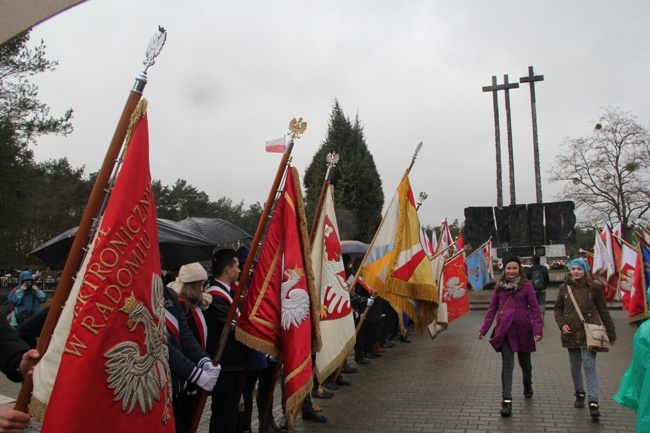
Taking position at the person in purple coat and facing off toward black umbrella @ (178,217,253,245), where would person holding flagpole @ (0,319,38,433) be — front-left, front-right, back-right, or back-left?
front-left

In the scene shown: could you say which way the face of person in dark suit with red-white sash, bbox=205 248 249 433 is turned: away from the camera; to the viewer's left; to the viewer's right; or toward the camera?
to the viewer's right

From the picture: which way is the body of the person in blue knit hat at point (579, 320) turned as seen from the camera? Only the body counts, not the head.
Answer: toward the camera

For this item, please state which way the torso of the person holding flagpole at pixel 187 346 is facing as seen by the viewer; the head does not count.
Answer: to the viewer's right

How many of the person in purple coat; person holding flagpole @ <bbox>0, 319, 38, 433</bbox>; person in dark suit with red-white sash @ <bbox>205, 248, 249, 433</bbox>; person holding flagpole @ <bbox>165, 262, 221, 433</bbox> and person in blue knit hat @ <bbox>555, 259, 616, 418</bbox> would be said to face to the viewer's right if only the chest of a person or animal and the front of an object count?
3

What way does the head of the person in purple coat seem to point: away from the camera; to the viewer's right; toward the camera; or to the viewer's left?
toward the camera

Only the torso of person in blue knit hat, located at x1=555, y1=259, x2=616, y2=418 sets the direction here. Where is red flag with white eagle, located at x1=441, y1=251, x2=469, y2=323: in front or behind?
behind

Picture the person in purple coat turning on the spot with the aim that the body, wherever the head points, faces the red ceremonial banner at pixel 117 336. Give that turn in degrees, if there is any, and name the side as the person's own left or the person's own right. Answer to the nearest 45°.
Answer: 0° — they already face it

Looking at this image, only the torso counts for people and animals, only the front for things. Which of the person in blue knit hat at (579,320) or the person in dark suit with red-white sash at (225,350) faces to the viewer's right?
the person in dark suit with red-white sash

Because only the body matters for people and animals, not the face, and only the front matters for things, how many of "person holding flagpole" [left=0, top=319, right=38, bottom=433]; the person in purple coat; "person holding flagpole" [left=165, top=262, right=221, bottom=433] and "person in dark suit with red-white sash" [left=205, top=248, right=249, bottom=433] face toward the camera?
1

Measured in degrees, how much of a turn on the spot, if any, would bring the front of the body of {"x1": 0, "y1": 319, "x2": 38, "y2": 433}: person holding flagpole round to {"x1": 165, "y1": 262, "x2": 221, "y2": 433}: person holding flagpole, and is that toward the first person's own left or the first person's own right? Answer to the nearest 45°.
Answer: approximately 45° to the first person's own left

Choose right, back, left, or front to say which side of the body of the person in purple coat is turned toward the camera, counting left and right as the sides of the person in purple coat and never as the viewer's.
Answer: front

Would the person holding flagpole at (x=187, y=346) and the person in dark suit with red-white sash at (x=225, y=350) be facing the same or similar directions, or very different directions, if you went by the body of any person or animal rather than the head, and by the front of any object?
same or similar directions

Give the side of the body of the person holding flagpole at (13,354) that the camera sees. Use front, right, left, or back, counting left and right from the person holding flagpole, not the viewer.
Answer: right

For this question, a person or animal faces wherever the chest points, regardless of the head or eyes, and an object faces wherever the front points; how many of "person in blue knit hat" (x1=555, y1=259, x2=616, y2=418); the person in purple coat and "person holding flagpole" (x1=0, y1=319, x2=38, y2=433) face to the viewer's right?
1

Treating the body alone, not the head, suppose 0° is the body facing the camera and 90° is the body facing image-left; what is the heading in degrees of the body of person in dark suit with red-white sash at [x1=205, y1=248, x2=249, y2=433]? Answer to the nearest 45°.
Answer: approximately 270°

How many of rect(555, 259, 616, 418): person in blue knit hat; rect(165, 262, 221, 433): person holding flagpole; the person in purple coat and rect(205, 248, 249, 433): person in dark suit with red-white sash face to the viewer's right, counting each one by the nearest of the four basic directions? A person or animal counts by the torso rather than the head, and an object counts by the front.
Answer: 2
